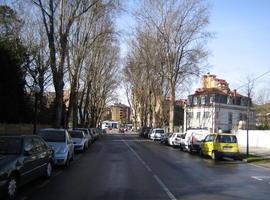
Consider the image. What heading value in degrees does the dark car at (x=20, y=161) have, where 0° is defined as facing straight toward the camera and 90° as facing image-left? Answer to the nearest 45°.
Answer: approximately 45°

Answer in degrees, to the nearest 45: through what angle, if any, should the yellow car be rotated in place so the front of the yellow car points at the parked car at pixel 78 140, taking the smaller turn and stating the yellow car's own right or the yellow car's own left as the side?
approximately 45° to the yellow car's own left

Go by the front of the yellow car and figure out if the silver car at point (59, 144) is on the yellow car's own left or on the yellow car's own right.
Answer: on the yellow car's own left

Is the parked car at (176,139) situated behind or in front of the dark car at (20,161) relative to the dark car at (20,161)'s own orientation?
behind

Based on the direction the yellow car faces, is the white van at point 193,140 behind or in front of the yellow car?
in front

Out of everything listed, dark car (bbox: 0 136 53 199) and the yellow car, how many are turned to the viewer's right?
0

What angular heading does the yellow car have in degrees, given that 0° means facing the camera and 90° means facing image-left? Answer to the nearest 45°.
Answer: approximately 135°

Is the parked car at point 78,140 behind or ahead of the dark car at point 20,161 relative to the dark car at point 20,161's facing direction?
behind

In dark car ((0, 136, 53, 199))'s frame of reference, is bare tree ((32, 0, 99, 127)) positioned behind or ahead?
behind
